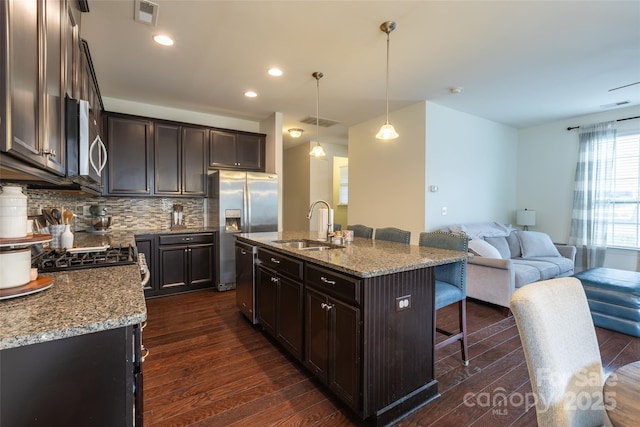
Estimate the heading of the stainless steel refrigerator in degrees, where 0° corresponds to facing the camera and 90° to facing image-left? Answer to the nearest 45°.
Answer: approximately 0°

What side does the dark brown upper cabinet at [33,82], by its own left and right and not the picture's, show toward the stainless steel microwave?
left

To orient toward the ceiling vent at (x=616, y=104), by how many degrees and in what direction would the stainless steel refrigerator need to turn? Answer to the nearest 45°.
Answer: approximately 90° to its left

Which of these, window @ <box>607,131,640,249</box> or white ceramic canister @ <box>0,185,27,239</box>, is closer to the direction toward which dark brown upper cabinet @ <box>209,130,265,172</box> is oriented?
the white ceramic canister

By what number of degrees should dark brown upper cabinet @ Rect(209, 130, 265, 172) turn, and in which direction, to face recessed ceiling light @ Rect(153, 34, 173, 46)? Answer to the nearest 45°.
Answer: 0° — it already faces it

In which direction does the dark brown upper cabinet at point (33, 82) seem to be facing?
to the viewer's right

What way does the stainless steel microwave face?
to the viewer's right

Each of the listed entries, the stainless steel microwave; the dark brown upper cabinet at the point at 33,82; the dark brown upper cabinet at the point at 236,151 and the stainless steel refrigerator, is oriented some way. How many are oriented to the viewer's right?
2
